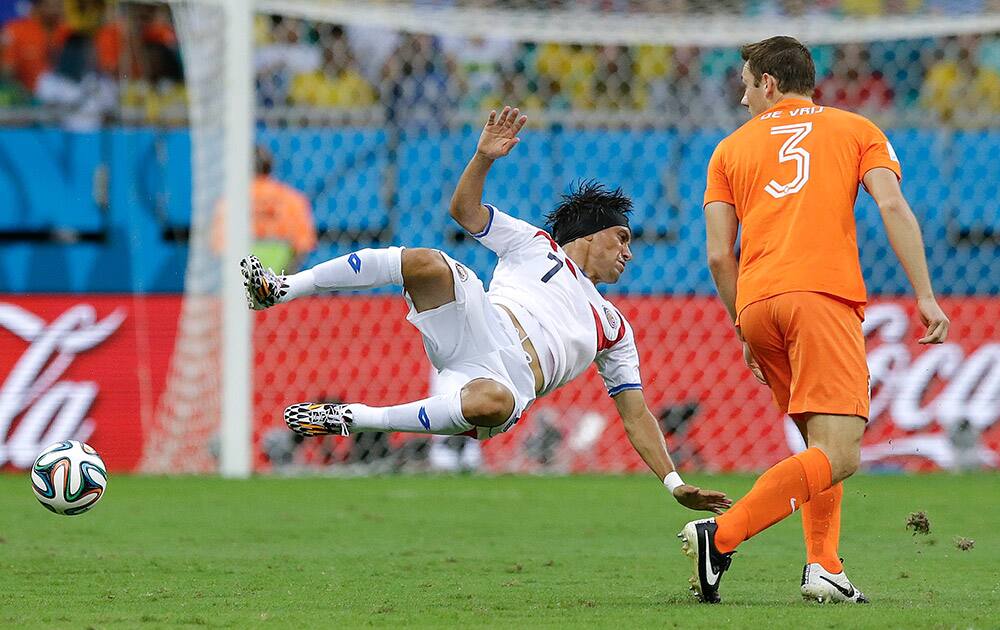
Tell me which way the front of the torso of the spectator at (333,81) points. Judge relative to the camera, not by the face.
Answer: toward the camera

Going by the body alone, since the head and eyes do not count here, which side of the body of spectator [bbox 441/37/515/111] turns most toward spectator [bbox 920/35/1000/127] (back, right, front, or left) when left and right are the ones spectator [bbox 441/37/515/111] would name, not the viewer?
left

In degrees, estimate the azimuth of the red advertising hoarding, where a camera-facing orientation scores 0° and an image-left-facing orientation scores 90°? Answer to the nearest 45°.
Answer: approximately 0°

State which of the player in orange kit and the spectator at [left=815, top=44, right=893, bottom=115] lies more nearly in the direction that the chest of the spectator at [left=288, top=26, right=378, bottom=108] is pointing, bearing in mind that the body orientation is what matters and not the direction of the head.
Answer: the player in orange kit

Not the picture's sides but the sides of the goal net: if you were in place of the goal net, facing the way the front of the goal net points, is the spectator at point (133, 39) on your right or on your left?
on your right

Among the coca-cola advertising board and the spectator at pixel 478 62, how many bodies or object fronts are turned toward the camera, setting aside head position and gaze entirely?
2

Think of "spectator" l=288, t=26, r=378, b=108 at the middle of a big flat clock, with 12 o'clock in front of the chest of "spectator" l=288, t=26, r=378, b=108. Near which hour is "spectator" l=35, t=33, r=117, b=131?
"spectator" l=35, t=33, r=117, b=131 is roughly at 4 o'clock from "spectator" l=288, t=26, r=378, b=108.

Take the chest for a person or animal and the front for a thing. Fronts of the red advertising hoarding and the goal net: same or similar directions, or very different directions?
same or similar directions

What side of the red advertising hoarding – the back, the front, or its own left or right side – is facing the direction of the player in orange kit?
front

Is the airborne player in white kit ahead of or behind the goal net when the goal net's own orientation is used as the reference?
ahead

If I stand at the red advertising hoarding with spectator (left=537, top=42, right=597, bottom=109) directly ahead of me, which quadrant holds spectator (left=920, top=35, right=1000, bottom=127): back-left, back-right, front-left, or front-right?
front-right

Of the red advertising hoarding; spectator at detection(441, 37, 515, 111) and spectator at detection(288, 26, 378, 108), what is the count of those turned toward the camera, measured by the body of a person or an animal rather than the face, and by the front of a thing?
3
